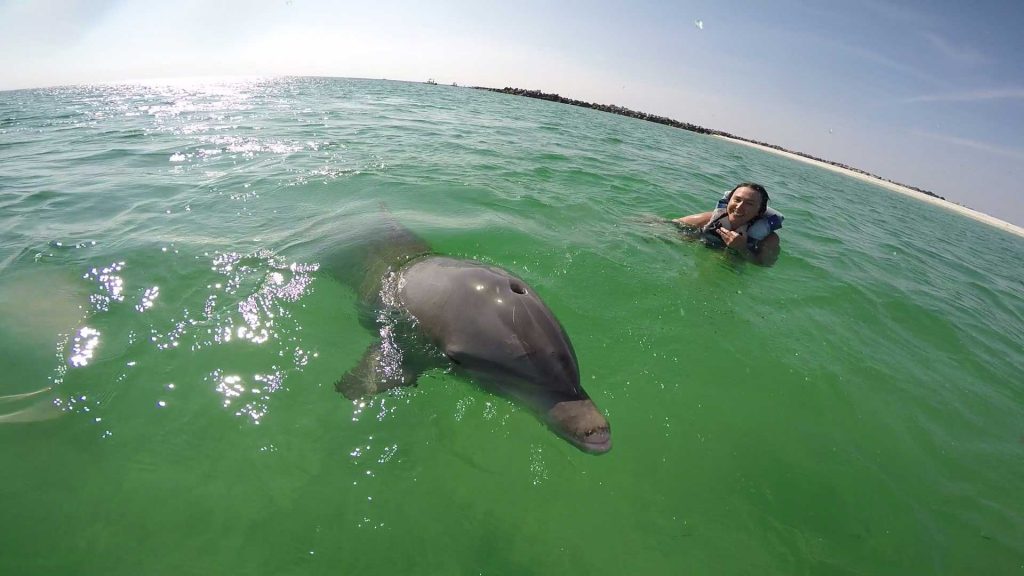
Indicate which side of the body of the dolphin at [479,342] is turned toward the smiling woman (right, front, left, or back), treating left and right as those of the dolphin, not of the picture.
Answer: left

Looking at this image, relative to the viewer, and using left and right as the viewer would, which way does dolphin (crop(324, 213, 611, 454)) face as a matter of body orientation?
facing the viewer and to the right of the viewer
